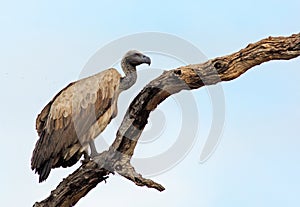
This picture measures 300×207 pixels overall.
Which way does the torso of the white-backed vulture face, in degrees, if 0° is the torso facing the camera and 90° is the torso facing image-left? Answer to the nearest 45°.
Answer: approximately 270°
